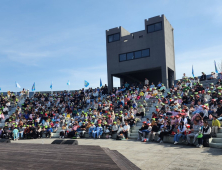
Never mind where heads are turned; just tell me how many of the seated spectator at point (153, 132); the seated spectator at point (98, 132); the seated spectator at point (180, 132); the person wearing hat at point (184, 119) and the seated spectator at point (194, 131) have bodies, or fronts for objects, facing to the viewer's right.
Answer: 0

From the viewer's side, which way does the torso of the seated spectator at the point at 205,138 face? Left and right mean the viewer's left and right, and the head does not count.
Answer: facing the viewer and to the left of the viewer

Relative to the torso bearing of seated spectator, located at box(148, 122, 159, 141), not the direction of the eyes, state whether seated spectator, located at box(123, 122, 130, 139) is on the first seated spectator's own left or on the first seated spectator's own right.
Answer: on the first seated spectator's own right

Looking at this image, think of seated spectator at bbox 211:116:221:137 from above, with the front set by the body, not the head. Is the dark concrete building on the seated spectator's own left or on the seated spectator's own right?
on the seated spectator's own right

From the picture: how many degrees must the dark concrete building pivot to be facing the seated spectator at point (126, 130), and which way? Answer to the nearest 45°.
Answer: approximately 45° to its left

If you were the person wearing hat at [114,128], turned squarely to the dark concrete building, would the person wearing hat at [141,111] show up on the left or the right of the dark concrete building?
right

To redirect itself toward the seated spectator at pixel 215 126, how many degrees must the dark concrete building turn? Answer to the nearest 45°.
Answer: approximately 45° to its left

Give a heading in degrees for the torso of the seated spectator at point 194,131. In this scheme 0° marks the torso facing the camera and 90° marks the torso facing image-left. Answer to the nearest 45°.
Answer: approximately 45°

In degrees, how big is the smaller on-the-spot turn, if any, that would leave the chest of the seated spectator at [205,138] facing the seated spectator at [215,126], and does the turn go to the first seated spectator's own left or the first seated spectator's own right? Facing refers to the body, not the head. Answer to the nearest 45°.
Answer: approximately 180°

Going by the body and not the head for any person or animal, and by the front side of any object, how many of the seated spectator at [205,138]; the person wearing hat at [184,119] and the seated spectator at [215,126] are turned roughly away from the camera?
0

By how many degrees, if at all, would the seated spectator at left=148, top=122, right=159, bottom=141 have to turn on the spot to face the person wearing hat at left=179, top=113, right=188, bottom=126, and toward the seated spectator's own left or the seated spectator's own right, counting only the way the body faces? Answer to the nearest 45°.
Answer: approximately 90° to the seated spectator's own left

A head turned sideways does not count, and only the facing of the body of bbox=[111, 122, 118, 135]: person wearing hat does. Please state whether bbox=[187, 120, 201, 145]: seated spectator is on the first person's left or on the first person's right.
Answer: on the first person's left
